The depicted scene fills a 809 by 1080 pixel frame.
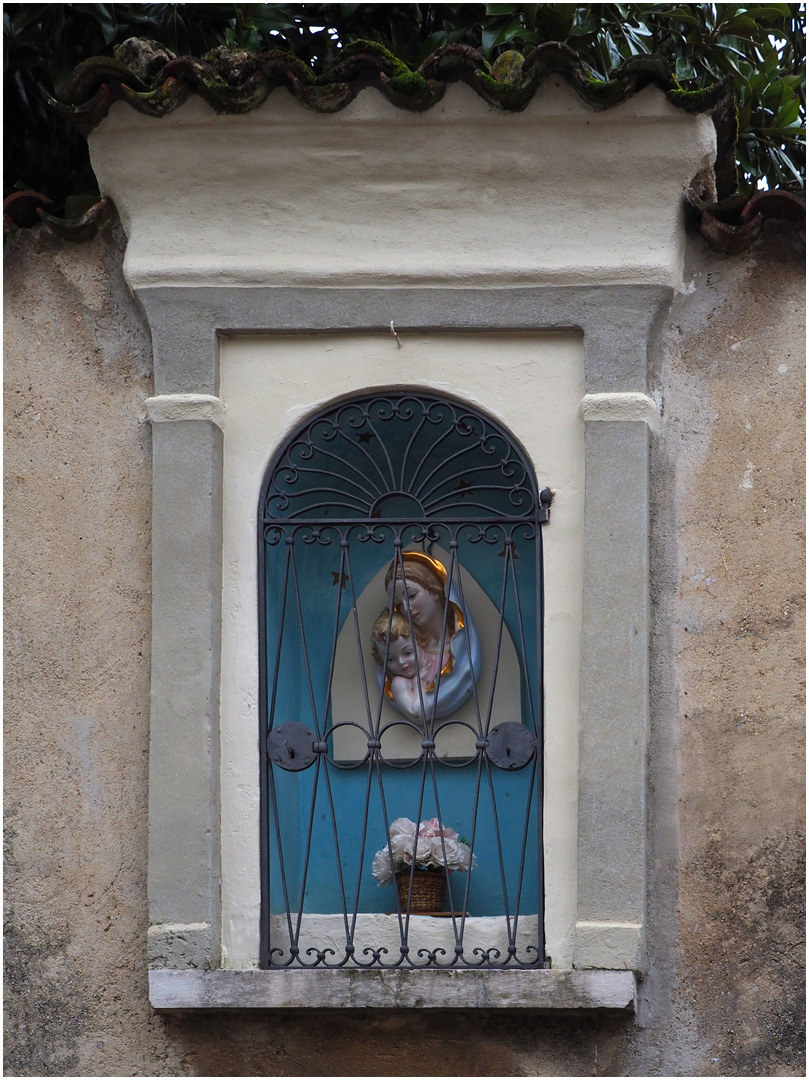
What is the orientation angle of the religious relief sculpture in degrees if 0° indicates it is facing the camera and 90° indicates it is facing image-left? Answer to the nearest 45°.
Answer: approximately 0°
